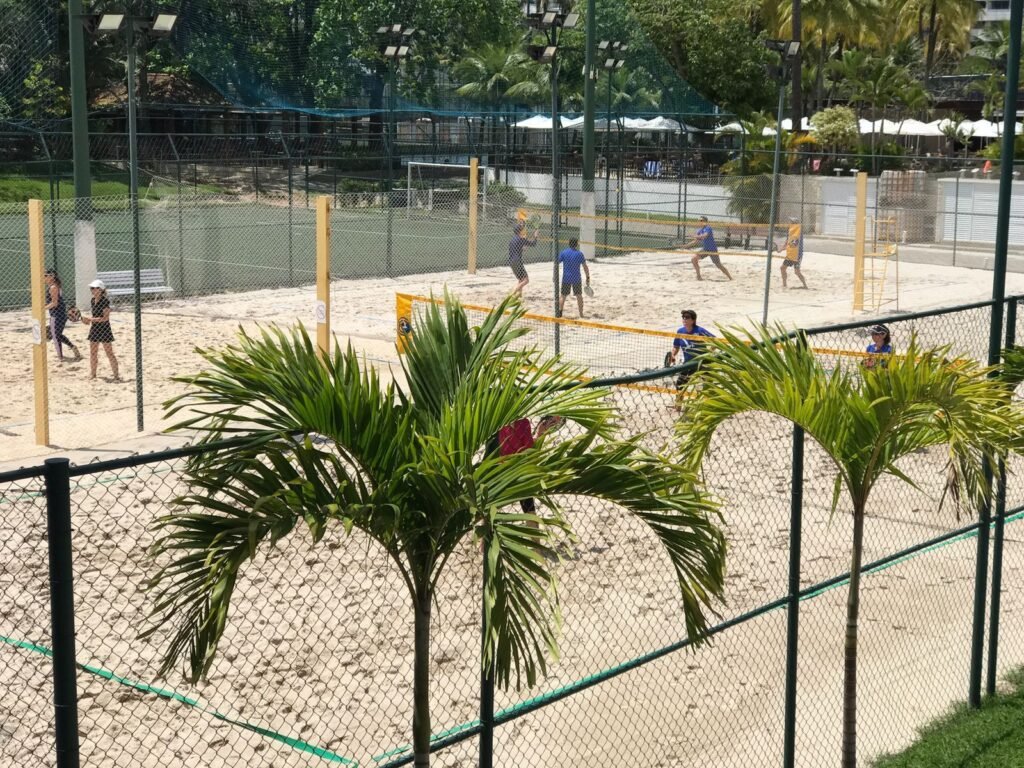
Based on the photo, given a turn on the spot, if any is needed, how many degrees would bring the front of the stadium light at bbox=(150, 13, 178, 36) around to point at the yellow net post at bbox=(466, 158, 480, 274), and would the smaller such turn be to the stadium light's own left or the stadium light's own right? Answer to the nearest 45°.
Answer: approximately 90° to the stadium light's own left

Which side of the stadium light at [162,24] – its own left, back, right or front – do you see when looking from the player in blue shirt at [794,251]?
left

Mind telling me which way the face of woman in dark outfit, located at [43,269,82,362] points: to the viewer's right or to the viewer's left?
to the viewer's left

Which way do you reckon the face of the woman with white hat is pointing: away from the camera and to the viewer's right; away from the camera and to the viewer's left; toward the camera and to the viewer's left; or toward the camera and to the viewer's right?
toward the camera and to the viewer's left
